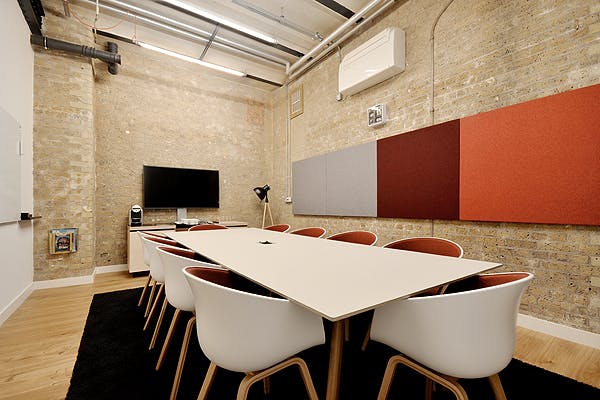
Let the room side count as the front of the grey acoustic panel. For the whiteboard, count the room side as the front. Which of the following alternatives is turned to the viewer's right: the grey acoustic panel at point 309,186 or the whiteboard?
the whiteboard

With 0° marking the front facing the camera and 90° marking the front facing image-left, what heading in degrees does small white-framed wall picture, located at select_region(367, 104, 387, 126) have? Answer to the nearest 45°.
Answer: approximately 45°

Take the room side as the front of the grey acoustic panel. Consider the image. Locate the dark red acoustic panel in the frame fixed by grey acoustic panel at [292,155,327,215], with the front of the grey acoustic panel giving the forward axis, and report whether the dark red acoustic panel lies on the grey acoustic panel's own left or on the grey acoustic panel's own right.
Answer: on the grey acoustic panel's own left

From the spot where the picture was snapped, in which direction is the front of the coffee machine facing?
facing the viewer

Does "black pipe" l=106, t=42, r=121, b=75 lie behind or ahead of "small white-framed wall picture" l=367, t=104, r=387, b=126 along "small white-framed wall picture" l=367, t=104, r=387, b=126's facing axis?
ahead

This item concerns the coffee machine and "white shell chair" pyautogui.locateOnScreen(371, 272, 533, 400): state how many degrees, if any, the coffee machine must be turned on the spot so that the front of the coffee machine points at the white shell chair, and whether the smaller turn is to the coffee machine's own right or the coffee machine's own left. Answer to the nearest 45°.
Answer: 0° — it already faces it

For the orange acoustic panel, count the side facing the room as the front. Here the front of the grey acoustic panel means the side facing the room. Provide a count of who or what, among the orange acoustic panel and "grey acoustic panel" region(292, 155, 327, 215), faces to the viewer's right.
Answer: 0

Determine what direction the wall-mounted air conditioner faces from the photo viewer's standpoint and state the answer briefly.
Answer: facing the viewer and to the left of the viewer

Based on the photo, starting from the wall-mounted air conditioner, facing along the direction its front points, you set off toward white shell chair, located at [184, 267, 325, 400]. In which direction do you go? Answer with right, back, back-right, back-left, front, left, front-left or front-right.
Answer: front-left

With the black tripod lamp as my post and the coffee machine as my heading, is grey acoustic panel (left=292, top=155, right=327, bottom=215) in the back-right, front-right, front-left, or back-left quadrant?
back-left
